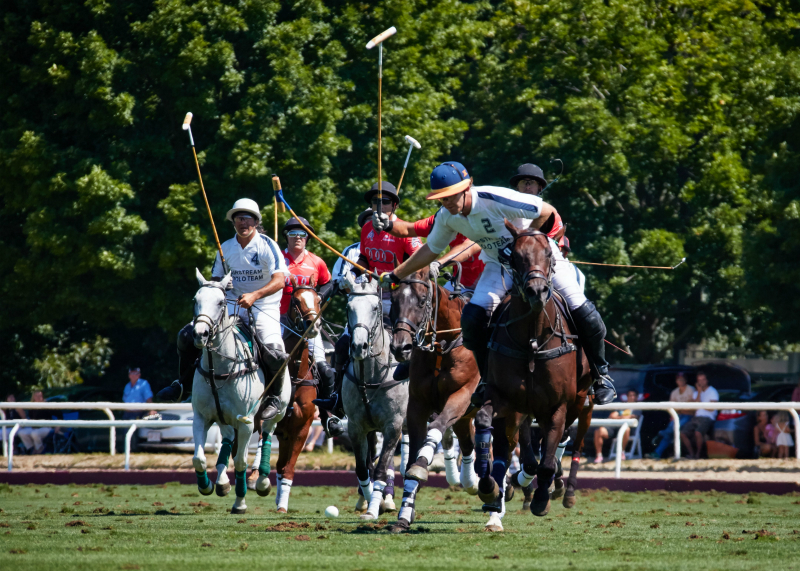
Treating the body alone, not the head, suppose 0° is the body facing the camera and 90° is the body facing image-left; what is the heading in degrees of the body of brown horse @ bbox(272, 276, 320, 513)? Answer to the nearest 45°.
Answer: approximately 0°

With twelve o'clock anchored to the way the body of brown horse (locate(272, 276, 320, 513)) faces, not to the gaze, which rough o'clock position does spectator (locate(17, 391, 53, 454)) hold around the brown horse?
The spectator is roughly at 5 o'clock from the brown horse.

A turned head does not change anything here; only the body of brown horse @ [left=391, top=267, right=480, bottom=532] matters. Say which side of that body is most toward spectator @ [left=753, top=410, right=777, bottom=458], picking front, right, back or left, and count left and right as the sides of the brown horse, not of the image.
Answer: back

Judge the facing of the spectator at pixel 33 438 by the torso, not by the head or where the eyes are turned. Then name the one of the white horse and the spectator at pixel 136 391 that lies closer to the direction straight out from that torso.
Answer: the white horse

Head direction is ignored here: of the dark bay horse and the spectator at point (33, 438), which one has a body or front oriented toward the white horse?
the spectator

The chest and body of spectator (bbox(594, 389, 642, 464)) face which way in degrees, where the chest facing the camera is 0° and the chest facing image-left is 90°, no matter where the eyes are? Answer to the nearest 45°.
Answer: approximately 45°

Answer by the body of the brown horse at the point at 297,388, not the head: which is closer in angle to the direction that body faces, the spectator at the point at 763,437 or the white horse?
the white horse

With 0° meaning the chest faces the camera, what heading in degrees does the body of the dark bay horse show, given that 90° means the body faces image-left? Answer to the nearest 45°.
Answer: approximately 0°

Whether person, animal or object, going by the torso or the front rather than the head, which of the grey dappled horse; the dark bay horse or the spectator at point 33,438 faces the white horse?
the spectator

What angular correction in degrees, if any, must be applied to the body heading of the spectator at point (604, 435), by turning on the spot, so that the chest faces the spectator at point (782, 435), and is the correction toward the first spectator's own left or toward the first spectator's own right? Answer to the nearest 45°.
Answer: approximately 135° to the first spectator's own left
